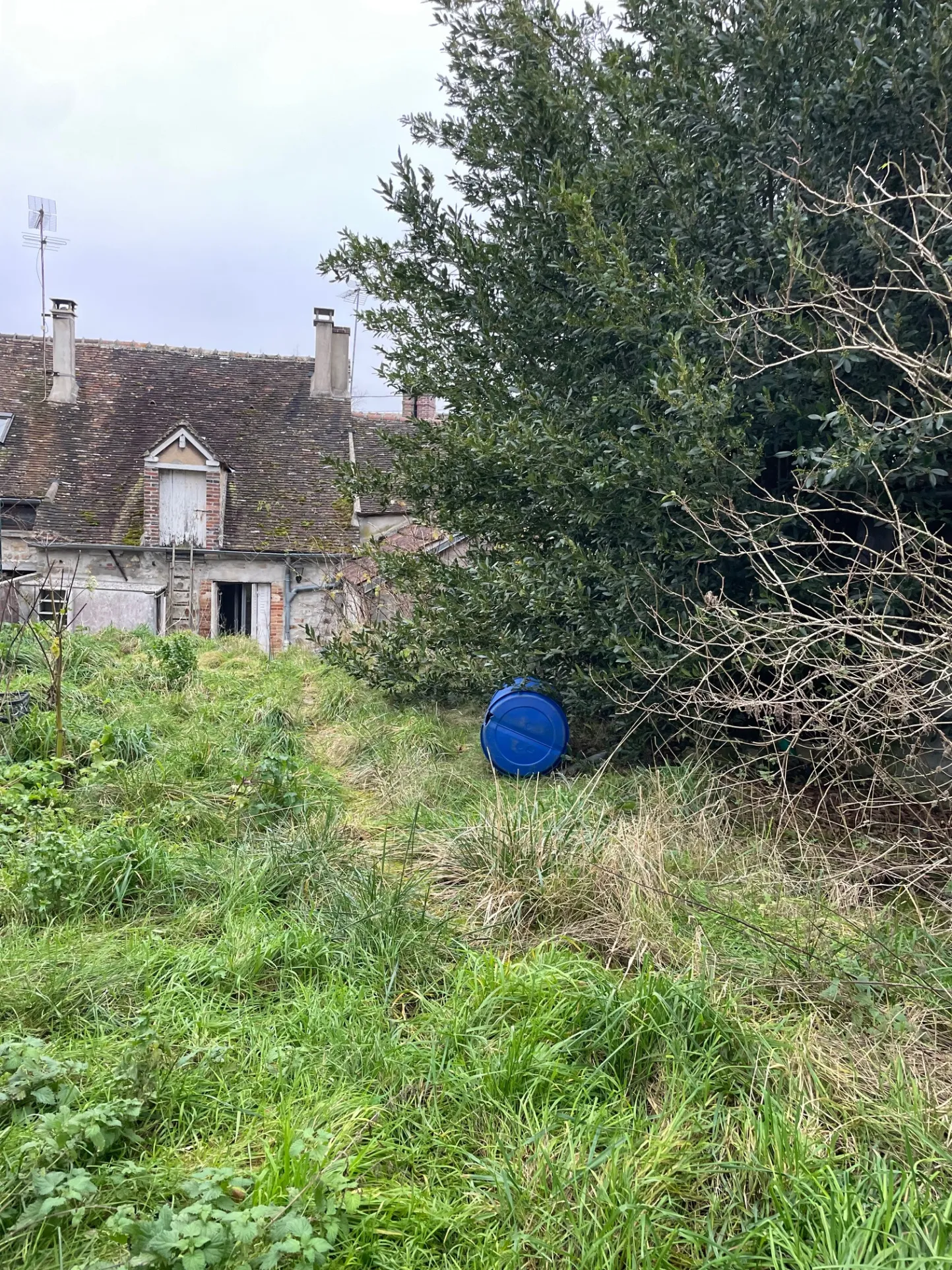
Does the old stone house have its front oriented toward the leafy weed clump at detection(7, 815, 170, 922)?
yes

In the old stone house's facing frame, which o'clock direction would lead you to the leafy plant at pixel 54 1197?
The leafy plant is roughly at 12 o'clock from the old stone house.

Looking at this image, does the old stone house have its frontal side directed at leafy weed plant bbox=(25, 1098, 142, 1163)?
yes

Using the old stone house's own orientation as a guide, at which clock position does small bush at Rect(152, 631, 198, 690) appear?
The small bush is roughly at 12 o'clock from the old stone house.

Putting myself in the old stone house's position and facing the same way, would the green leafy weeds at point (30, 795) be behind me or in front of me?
in front

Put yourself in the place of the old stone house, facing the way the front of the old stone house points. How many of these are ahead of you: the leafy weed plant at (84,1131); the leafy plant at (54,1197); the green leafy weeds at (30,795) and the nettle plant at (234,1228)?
4

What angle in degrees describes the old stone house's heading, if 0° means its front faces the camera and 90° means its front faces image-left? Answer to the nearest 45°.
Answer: approximately 0°

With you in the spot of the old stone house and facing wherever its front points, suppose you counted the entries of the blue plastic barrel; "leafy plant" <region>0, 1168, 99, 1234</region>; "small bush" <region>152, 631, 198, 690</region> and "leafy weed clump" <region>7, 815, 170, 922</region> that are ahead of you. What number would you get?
4
